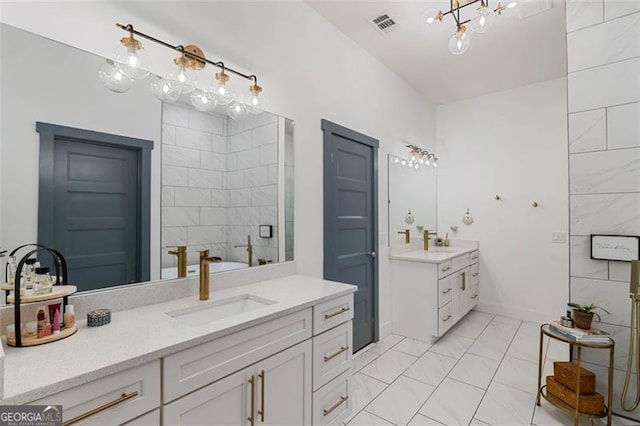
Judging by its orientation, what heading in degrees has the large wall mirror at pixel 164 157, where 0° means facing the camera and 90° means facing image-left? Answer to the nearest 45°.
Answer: approximately 315°

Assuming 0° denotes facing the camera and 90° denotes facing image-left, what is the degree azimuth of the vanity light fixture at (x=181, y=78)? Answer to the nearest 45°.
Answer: approximately 315°

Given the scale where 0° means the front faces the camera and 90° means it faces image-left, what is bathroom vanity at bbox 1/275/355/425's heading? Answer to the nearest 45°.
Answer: approximately 315°
